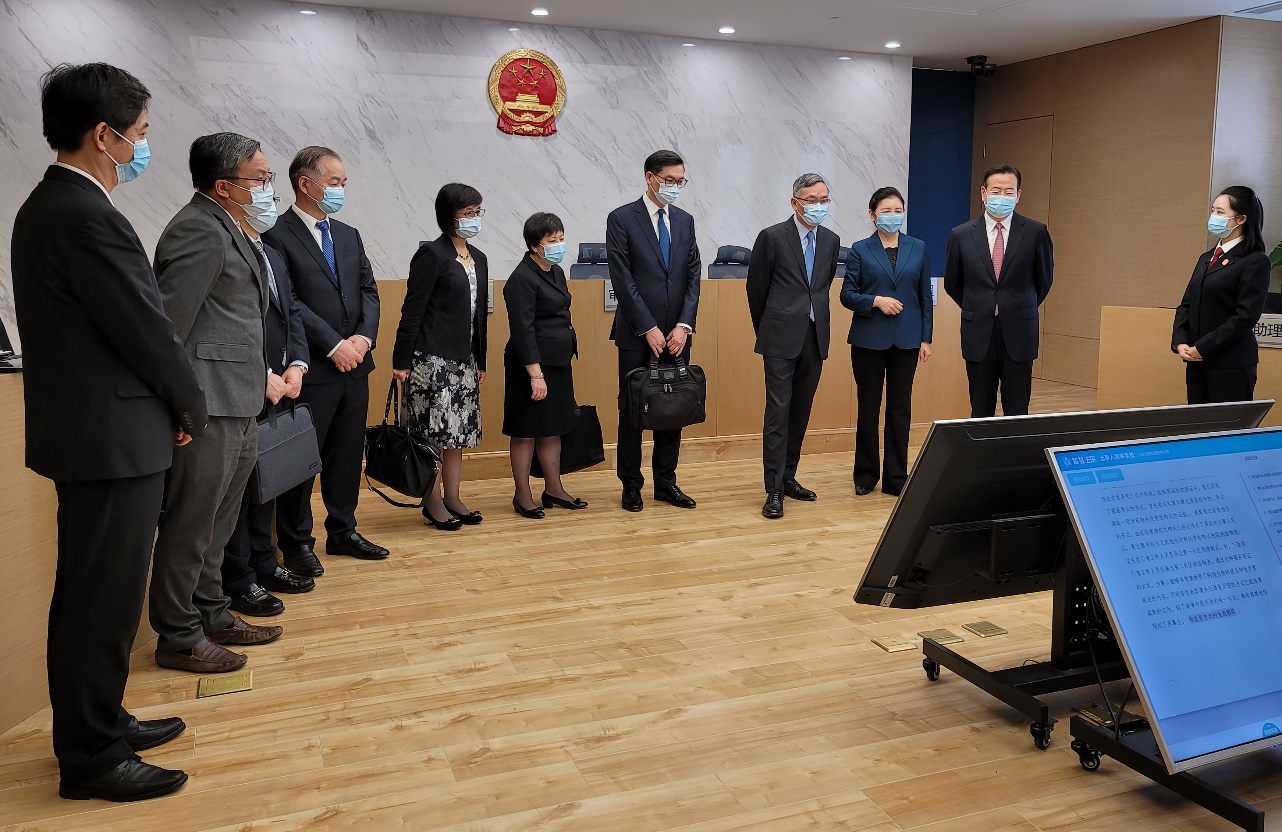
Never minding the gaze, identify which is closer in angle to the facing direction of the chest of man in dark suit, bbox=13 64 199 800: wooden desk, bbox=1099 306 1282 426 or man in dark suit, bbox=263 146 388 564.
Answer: the wooden desk

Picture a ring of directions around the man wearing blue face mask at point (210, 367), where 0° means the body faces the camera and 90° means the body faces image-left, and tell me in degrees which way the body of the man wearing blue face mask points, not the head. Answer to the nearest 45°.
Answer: approximately 270°

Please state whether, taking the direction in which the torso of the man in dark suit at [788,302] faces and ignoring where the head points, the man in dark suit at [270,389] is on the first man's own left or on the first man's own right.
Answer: on the first man's own right

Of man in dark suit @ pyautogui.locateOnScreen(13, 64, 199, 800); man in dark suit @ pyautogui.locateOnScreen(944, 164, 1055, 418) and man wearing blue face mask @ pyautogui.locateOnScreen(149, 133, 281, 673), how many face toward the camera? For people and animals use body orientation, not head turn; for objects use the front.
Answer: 1

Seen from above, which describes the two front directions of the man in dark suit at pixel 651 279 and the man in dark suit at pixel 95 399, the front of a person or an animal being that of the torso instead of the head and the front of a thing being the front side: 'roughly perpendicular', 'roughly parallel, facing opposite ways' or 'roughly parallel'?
roughly perpendicular

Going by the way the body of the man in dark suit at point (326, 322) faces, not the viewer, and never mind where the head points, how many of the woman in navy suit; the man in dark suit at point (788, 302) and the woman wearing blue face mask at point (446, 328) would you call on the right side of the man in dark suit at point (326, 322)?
0

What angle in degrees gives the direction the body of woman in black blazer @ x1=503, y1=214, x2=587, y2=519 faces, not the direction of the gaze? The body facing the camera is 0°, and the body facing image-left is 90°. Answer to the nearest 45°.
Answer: approximately 315°

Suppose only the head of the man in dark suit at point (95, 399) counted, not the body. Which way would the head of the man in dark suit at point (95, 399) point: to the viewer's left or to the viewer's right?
to the viewer's right

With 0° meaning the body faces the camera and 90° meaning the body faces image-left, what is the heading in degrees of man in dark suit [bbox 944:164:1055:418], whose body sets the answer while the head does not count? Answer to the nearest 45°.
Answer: approximately 0°

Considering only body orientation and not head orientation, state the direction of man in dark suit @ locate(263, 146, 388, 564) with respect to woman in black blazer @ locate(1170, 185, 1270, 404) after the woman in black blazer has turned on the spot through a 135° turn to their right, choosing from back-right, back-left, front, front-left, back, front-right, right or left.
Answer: back-left

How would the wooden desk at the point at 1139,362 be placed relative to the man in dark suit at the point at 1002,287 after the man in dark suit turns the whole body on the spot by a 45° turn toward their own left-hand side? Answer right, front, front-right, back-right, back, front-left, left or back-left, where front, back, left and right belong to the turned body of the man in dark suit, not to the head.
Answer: left

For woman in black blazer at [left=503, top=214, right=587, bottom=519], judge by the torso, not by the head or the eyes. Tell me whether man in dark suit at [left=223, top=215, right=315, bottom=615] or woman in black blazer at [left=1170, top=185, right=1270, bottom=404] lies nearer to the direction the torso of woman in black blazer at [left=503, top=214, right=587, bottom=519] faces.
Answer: the woman in black blazer

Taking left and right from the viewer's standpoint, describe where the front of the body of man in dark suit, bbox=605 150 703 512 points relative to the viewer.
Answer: facing the viewer and to the right of the viewer

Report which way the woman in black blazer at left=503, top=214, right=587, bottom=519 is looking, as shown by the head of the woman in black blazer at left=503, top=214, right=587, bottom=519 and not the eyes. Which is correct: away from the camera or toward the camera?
toward the camera

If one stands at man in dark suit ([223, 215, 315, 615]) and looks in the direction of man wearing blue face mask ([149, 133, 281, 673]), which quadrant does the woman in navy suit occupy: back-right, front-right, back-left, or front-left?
back-left

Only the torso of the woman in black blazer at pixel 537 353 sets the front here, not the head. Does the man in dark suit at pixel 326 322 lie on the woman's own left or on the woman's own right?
on the woman's own right

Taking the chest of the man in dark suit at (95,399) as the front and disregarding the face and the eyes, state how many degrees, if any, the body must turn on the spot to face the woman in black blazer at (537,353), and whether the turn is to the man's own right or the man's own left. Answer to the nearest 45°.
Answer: approximately 45° to the man's own left

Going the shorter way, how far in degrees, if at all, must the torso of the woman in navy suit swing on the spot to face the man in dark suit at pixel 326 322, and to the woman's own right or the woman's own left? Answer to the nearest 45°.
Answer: approximately 45° to the woman's own right

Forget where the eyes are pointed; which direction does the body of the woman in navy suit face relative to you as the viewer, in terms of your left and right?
facing the viewer

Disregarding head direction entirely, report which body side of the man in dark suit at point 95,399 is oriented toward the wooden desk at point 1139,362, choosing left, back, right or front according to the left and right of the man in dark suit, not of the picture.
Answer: front
